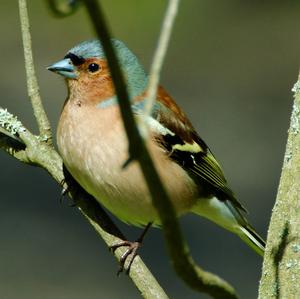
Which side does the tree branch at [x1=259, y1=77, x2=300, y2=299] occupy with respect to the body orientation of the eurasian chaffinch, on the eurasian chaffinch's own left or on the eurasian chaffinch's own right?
on the eurasian chaffinch's own left

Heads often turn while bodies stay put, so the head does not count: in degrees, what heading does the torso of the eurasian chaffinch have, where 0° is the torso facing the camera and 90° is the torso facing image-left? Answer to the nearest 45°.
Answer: approximately 45°
